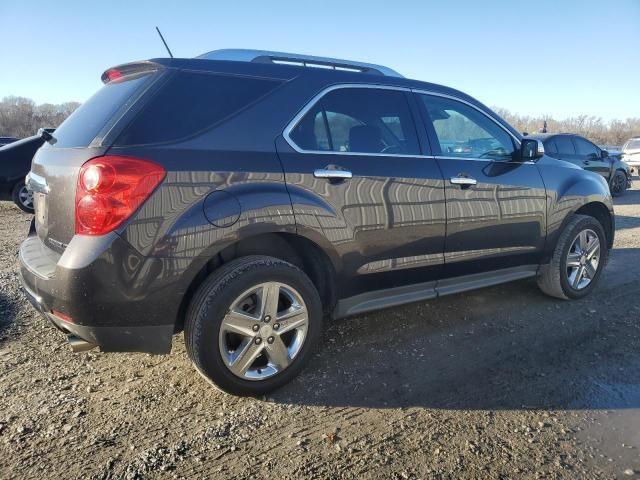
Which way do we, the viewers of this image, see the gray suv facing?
facing away from the viewer and to the right of the viewer
